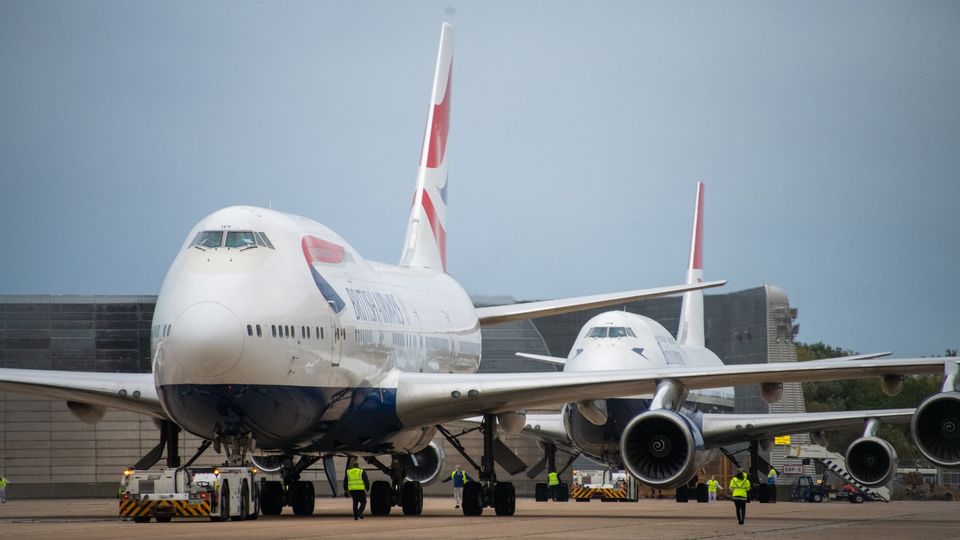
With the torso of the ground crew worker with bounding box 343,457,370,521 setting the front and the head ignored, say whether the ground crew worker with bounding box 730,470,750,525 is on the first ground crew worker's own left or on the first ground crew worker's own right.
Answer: on the first ground crew worker's own right

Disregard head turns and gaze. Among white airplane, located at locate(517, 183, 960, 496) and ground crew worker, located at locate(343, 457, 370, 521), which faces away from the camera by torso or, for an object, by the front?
the ground crew worker

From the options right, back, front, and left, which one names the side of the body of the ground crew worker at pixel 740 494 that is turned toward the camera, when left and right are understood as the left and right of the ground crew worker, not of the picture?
back

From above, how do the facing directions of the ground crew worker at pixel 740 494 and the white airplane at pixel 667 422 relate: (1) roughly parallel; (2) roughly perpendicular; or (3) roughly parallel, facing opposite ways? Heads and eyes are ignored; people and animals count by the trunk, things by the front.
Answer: roughly parallel, facing opposite ways

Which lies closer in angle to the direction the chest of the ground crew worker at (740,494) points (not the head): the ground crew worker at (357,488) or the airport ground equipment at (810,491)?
the airport ground equipment

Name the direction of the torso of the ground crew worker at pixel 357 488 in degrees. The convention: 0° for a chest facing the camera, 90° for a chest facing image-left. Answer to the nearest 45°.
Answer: approximately 180°

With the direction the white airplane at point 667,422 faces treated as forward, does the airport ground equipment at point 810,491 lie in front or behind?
behind

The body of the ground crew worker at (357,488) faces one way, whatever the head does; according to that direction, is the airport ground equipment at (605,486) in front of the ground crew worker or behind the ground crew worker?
in front

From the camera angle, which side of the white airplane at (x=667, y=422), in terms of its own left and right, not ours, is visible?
front

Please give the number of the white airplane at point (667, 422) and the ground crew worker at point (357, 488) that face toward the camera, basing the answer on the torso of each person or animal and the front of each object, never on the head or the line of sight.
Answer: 1

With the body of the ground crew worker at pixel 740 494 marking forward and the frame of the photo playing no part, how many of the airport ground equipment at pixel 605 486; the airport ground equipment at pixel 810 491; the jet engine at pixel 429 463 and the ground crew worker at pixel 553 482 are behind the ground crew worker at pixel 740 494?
0
